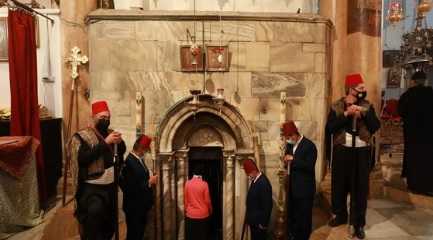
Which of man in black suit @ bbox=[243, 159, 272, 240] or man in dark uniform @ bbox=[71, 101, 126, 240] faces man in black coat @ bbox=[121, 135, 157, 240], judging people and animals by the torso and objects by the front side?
the man in black suit

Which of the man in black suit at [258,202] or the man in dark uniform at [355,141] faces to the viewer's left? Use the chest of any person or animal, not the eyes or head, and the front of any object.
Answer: the man in black suit

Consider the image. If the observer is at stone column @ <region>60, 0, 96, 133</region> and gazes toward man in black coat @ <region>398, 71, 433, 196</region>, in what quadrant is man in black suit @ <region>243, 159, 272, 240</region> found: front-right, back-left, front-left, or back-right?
front-right

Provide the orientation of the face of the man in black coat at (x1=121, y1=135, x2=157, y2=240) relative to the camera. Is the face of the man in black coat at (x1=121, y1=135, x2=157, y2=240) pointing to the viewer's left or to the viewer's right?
to the viewer's right

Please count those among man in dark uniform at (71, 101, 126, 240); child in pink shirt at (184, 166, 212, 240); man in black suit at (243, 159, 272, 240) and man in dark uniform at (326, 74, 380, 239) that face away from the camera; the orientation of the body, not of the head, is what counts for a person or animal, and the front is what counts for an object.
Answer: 1

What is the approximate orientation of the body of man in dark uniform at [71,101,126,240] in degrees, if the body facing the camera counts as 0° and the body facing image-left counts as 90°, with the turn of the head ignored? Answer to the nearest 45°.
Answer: approximately 315°

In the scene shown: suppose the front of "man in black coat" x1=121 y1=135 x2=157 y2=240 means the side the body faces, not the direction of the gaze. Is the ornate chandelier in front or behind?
in front

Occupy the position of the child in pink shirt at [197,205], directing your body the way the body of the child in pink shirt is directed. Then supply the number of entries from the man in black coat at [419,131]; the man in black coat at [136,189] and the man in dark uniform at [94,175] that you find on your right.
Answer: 1

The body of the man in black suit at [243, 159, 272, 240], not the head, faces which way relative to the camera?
to the viewer's left

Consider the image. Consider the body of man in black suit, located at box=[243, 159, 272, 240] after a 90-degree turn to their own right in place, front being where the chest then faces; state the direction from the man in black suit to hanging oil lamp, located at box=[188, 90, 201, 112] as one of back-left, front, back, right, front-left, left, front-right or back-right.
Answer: front-left

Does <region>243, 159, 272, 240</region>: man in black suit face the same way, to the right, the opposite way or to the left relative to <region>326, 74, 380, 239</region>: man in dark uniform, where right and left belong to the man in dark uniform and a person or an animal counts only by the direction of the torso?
to the right

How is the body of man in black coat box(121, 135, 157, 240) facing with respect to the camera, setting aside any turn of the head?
to the viewer's right

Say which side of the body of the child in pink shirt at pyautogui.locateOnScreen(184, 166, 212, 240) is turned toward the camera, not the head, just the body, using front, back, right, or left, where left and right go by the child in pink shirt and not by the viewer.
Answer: back

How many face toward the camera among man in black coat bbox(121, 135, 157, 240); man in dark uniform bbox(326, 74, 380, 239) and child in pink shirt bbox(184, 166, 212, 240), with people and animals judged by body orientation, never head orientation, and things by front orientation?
1

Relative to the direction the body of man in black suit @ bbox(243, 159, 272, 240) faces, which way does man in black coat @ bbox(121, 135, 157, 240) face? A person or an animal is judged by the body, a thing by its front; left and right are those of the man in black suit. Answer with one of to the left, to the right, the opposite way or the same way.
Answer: the opposite way

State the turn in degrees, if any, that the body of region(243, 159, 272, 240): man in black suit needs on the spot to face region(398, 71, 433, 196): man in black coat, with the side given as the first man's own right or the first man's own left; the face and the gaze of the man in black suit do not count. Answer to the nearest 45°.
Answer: approximately 135° to the first man's own right

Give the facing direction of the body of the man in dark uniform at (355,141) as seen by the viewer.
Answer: toward the camera

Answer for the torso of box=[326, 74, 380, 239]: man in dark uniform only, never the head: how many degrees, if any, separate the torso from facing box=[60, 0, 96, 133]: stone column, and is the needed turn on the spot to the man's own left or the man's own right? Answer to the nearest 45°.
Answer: approximately 90° to the man's own right

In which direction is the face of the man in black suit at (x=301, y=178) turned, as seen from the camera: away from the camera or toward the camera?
toward the camera

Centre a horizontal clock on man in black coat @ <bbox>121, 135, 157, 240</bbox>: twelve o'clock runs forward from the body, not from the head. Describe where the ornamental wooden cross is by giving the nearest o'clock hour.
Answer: The ornamental wooden cross is roughly at 8 o'clock from the man in black coat.
